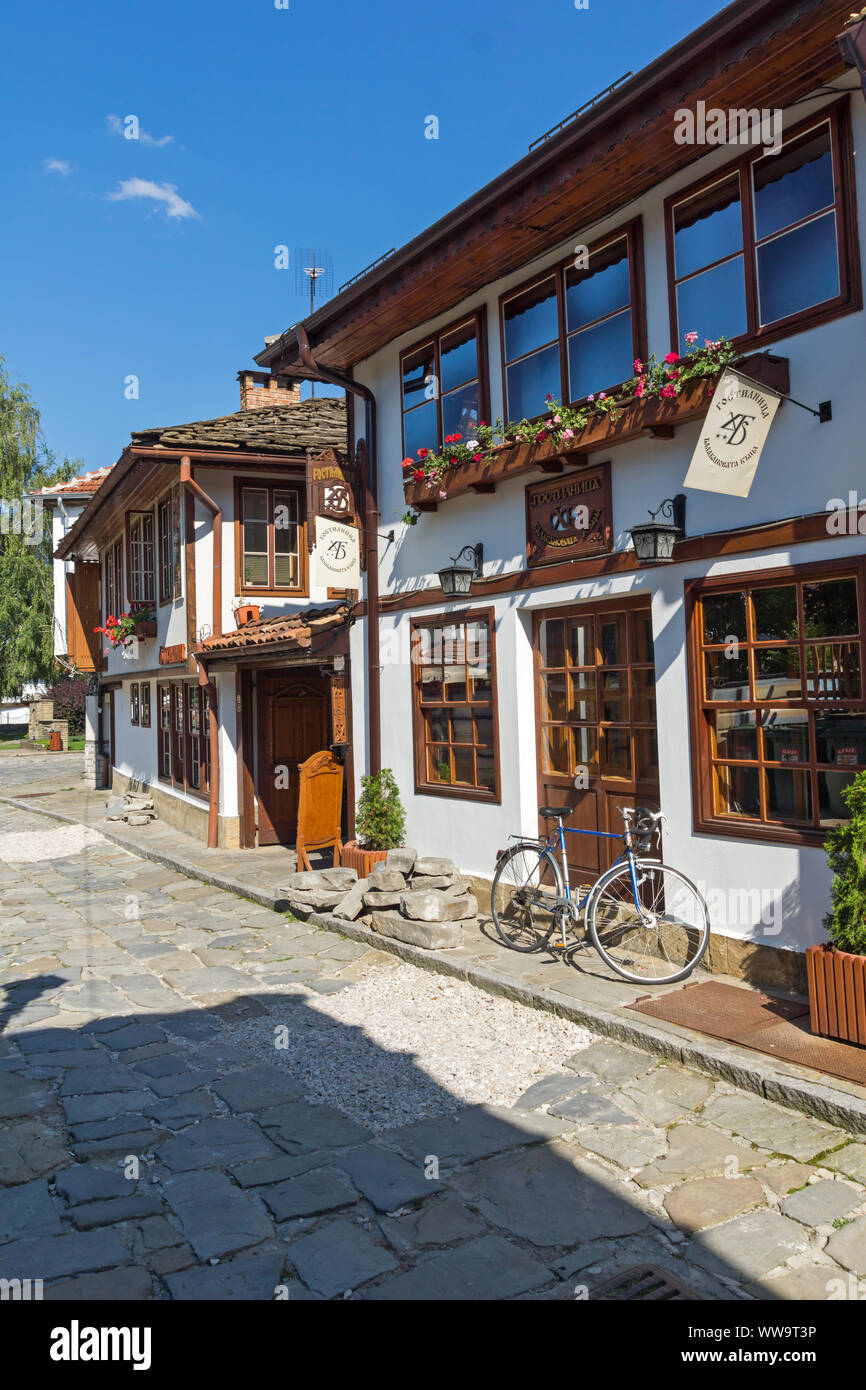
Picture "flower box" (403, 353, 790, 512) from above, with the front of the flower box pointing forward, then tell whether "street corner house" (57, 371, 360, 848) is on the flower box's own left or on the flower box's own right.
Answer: on the flower box's own right

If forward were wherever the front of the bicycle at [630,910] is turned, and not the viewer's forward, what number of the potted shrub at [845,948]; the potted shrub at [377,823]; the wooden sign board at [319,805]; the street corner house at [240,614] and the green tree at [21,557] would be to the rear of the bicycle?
4

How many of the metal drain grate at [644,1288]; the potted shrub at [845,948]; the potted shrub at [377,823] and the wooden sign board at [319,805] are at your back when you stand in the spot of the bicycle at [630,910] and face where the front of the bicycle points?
2

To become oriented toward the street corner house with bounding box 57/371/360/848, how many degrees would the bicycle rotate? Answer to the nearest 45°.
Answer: approximately 180°

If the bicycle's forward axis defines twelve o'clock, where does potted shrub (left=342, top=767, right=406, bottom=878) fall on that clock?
The potted shrub is roughly at 6 o'clock from the bicycle.

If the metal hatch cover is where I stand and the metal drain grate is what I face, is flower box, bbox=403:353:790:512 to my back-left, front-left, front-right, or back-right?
back-right

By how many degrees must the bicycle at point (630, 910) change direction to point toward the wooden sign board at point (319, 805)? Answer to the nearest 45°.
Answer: approximately 180°

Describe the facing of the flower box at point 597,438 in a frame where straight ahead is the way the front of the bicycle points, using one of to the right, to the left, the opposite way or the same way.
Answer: to the right

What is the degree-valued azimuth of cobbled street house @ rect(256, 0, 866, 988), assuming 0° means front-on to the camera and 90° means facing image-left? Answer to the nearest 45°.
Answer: approximately 45°

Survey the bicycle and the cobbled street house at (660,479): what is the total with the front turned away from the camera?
0

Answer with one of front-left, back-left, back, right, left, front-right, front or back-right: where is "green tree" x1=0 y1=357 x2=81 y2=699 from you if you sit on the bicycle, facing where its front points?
back

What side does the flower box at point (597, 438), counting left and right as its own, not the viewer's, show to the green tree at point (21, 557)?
right

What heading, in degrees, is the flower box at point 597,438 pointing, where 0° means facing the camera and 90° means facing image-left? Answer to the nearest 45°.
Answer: approximately 45°

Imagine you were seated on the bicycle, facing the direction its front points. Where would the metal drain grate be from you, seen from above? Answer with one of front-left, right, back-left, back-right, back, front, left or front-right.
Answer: front-right

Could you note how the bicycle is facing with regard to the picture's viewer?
facing the viewer and to the right of the viewer
